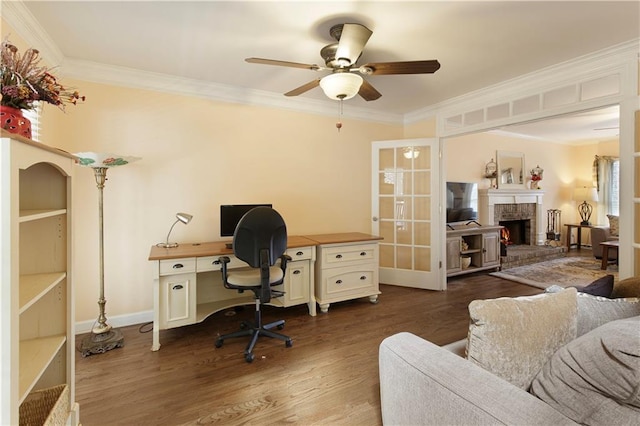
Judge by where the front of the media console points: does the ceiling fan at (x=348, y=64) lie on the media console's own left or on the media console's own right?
on the media console's own right

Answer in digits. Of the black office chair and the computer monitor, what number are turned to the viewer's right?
0

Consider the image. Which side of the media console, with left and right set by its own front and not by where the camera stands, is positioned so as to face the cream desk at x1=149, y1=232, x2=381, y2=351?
right

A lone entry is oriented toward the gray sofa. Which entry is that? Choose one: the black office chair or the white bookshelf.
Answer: the white bookshelf

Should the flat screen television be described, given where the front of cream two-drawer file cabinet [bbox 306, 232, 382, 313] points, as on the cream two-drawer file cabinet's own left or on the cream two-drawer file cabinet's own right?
on the cream two-drawer file cabinet's own left
